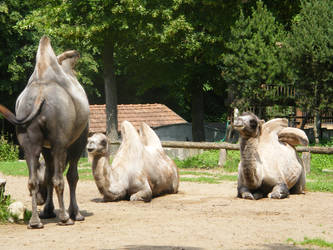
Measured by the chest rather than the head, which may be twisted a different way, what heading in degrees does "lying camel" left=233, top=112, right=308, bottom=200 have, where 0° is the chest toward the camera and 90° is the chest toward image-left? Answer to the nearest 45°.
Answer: approximately 45°

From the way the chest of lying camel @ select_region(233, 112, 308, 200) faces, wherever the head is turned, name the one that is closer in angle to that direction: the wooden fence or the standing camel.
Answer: the standing camel

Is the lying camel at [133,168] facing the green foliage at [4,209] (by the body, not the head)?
yes

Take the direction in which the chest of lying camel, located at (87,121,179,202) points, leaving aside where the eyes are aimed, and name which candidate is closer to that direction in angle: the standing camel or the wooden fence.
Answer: the standing camel

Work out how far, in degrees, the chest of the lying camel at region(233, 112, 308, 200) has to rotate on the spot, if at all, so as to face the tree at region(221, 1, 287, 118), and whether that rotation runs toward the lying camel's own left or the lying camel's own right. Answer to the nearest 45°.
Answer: approximately 135° to the lying camel's own right

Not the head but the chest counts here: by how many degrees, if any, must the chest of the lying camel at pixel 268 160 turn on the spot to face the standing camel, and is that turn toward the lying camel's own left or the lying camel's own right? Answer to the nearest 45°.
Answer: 0° — it already faces it

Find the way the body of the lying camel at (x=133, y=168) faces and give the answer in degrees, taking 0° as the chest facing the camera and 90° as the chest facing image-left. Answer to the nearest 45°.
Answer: approximately 45°

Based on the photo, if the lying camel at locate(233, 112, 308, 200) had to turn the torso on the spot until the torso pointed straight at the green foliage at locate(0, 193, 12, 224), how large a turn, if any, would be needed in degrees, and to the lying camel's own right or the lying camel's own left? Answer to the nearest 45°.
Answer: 0° — it already faces it

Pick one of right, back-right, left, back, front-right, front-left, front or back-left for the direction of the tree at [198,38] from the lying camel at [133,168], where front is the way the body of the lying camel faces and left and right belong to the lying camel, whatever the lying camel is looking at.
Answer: back-right
